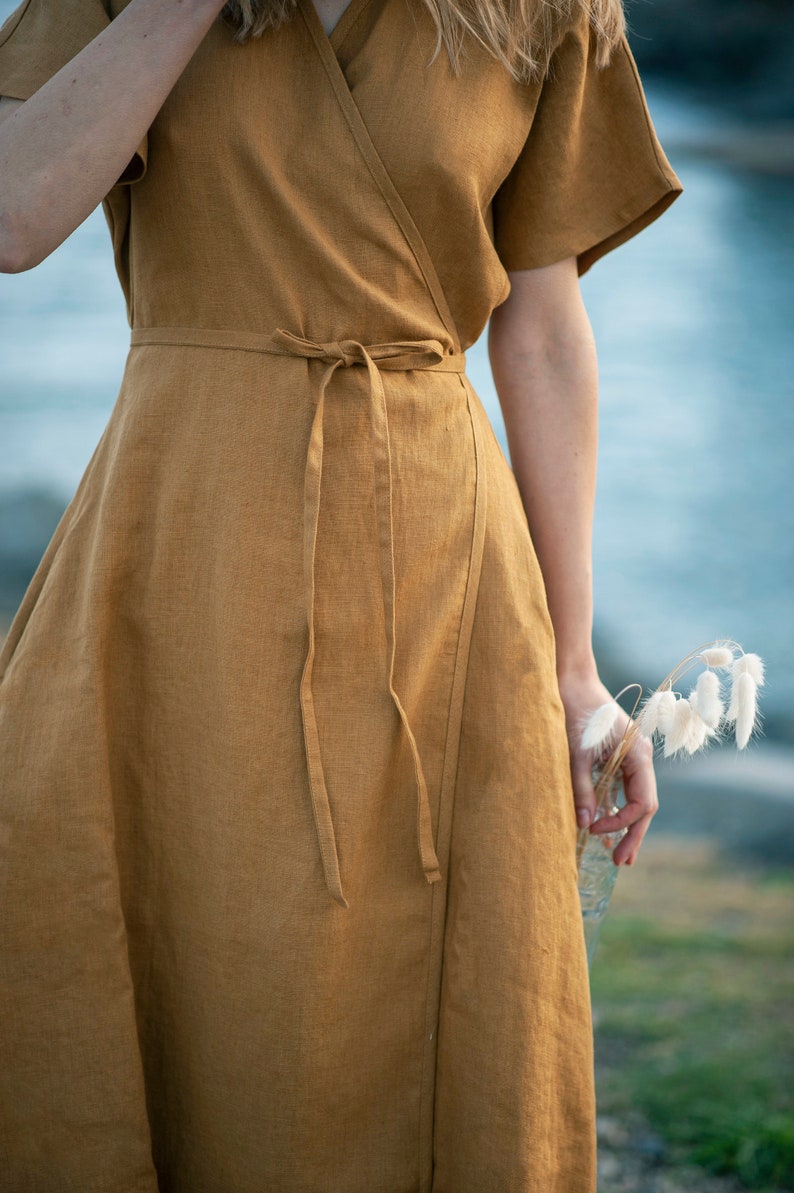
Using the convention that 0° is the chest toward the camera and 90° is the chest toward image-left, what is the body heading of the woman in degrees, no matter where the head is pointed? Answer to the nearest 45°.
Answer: approximately 0°
